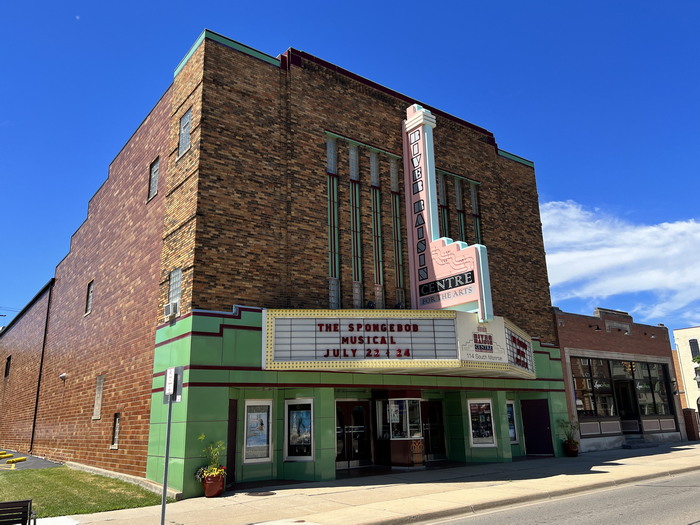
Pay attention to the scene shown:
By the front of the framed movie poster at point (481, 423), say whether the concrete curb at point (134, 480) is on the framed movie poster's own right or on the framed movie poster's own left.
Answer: on the framed movie poster's own right

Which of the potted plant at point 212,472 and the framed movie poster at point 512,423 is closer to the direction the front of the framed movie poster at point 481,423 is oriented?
the potted plant

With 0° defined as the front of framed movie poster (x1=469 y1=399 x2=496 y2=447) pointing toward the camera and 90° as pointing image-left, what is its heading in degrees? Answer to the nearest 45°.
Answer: approximately 0°

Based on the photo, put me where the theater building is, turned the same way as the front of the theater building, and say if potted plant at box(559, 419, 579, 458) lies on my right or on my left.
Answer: on my left

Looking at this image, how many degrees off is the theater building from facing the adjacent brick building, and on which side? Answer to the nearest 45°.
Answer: approximately 90° to its left

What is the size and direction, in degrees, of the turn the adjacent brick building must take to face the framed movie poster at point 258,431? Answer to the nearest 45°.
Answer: approximately 90° to its right

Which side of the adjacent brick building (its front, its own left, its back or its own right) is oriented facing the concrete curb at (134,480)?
right

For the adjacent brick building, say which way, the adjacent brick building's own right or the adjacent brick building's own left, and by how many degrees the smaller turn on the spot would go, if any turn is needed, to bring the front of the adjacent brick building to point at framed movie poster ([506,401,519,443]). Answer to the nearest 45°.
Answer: approximately 90° to the adjacent brick building's own right

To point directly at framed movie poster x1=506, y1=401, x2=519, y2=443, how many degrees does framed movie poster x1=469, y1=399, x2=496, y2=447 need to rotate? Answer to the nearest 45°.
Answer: approximately 135° to its left

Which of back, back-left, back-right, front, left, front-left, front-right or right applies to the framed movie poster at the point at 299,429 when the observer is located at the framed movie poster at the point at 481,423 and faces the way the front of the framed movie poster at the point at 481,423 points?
front-right

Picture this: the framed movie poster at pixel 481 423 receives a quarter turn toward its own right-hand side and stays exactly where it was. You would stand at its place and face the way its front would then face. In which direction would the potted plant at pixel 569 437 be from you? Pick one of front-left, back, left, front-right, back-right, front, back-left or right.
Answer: back-right

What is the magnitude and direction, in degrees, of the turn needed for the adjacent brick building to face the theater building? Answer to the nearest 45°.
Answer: approximately 90° to its right

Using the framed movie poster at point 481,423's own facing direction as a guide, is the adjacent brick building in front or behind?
behind
